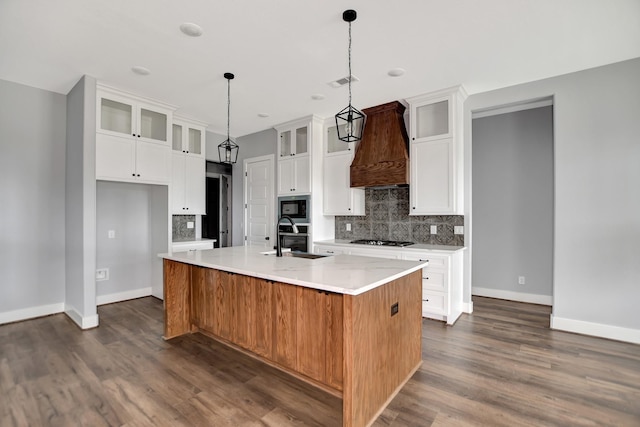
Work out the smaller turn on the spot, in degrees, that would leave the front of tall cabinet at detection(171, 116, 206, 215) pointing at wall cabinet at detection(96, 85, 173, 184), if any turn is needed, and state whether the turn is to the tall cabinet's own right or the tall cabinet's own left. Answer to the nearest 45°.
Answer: approximately 90° to the tall cabinet's own right

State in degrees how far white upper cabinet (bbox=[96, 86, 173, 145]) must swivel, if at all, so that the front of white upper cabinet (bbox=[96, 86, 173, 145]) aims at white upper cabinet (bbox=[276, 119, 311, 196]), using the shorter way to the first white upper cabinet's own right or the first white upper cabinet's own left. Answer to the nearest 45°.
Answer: approximately 45° to the first white upper cabinet's own left

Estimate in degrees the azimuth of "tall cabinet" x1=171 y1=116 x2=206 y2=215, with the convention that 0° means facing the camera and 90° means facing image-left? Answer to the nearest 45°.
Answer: approximately 315°

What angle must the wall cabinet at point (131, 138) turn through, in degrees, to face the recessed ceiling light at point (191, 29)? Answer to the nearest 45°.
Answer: approximately 45° to its right

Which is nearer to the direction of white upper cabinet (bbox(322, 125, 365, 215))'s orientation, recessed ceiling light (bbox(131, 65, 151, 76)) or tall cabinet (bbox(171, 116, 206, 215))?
the recessed ceiling light

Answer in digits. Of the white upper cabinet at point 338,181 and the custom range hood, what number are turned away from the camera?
0

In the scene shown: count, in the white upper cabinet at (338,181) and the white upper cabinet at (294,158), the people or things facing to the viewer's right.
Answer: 0

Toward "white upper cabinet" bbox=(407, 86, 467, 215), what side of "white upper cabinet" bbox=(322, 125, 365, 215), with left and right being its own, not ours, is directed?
left

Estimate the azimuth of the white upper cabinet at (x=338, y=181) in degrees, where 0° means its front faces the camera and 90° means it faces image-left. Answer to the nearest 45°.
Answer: approximately 45°

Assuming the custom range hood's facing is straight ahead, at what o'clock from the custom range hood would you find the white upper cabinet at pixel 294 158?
The white upper cabinet is roughly at 2 o'clock from the custom range hood.
